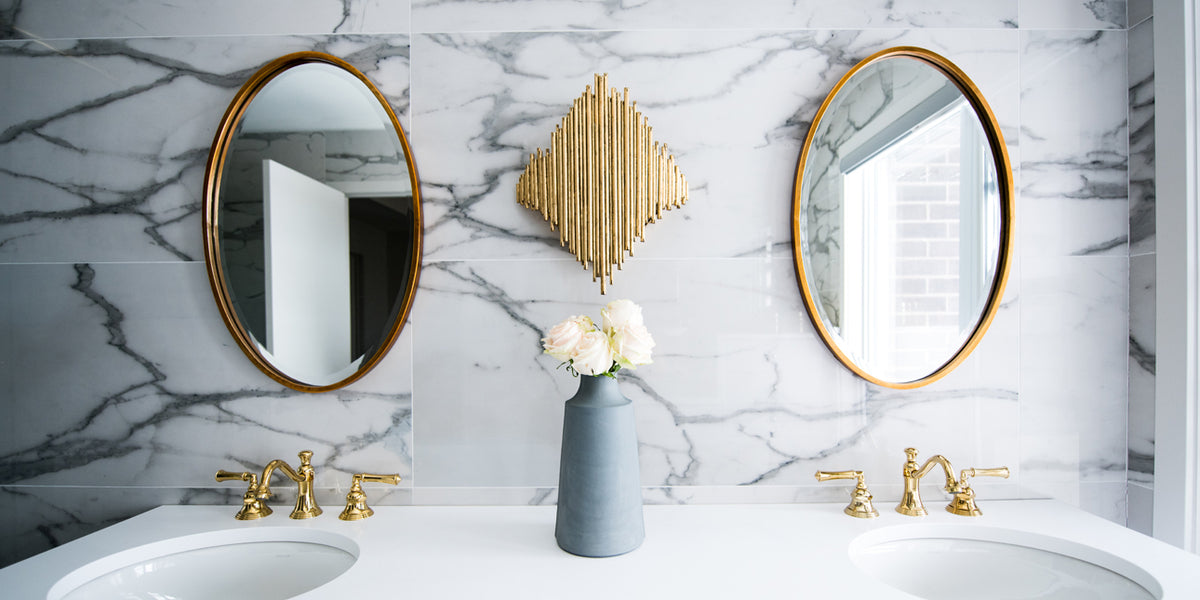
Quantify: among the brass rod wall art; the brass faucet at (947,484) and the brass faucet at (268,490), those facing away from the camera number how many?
0

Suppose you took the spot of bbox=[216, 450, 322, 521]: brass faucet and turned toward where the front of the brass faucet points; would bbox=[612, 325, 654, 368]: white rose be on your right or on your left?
on your left

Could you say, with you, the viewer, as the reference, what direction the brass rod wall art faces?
facing the viewer

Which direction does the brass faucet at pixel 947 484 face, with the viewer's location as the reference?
facing the viewer and to the right of the viewer

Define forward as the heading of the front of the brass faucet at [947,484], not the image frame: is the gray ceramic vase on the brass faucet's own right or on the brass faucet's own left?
on the brass faucet's own right

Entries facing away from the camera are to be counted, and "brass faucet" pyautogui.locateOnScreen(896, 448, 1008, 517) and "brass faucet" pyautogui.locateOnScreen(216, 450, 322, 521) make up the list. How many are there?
0
